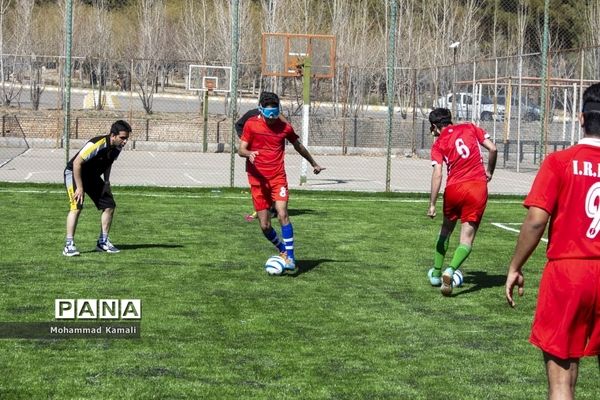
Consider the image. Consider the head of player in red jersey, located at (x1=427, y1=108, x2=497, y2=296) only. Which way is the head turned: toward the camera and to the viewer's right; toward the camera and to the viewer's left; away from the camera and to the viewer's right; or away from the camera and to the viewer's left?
away from the camera and to the viewer's left

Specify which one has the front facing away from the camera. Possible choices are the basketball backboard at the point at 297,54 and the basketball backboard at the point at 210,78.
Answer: the basketball backboard at the point at 297,54

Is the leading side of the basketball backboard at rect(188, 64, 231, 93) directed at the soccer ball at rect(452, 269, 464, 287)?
yes

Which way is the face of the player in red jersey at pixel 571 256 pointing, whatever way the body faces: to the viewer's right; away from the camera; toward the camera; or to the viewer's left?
away from the camera

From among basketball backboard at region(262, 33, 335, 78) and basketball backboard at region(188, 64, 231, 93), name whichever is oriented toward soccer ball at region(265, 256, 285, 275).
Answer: basketball backboard at region(188, 64, 231, 93)

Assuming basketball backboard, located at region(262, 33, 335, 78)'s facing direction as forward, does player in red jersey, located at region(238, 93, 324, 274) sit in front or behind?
behind

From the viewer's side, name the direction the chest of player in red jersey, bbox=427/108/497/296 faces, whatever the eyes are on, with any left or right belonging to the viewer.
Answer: facing away from the viewer and to the left of the viewer

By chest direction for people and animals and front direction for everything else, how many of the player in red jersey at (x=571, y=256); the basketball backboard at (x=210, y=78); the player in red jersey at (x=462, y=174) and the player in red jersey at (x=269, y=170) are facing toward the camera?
2

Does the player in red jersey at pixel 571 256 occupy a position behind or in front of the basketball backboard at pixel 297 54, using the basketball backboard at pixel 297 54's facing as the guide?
behind

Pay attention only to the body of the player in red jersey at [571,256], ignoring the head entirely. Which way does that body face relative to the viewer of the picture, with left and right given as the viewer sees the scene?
facing away from the viewer
